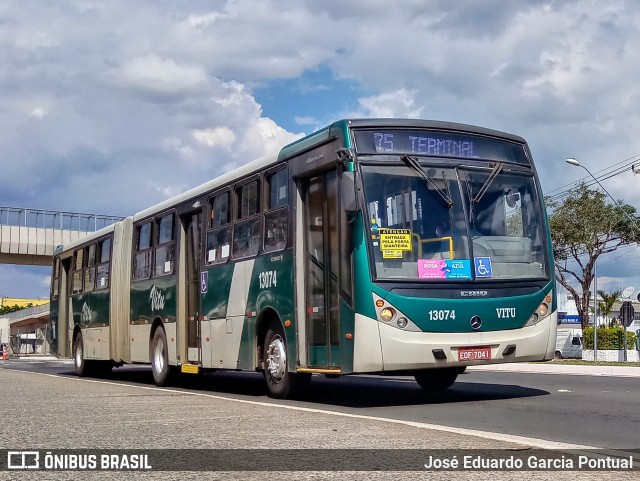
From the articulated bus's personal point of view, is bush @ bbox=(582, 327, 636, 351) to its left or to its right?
on its left

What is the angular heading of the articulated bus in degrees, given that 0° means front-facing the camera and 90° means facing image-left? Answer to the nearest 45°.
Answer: approximately 315°
